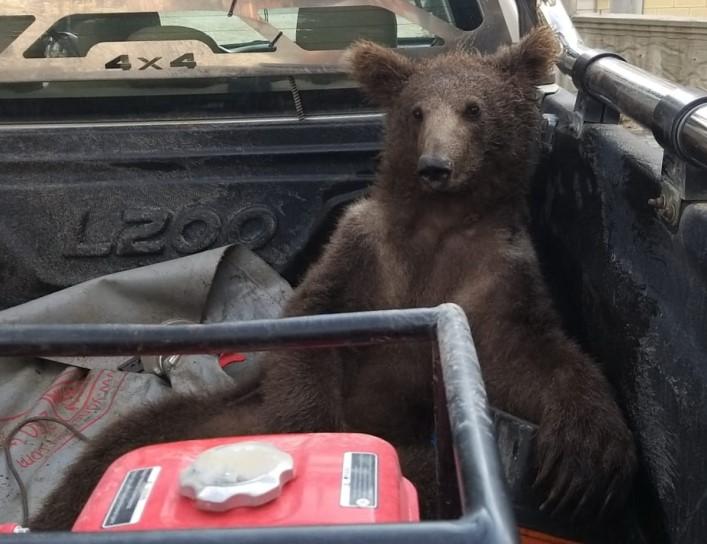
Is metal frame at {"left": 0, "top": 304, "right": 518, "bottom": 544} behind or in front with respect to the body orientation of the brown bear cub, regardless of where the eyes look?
in front

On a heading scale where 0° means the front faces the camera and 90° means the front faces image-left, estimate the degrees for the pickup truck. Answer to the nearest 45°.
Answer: approximately 180°

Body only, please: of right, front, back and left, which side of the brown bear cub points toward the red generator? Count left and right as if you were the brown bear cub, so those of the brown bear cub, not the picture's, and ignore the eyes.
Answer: front

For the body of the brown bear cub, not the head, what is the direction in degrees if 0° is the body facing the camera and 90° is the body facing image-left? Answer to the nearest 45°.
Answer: approximately 0°
